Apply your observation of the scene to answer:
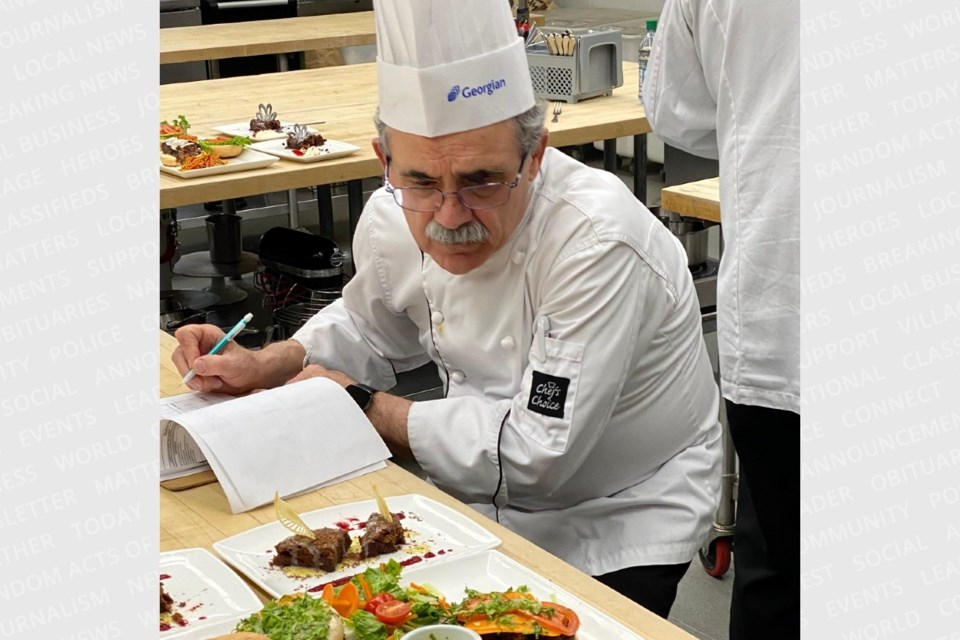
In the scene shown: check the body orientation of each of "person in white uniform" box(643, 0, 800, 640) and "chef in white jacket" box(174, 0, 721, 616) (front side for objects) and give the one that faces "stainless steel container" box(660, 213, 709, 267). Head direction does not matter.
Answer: the person in white uniform

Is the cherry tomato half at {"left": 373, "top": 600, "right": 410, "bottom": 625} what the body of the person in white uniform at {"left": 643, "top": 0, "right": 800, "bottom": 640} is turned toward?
no

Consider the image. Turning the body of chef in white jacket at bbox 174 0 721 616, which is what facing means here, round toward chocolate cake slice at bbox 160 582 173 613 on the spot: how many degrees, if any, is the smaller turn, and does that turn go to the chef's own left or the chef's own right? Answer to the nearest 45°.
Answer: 0° — they already face it

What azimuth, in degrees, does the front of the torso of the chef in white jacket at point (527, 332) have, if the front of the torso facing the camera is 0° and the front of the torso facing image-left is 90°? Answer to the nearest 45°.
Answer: approximately 45°

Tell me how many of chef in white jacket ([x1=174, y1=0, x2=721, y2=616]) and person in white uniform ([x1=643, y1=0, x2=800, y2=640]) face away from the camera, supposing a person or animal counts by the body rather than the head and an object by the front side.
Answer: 1

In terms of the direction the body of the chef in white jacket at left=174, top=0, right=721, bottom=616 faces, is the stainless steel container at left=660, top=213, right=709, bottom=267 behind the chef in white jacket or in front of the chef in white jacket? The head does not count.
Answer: behind

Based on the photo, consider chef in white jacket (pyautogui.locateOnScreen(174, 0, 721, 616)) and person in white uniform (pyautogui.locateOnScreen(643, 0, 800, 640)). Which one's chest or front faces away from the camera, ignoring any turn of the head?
the person in white uniform

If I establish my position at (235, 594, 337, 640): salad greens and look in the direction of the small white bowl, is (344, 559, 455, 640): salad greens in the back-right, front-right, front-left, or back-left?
front-left

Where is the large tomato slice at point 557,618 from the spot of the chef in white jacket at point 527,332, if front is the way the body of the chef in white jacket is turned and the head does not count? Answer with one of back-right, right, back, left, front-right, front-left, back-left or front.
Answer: front-left

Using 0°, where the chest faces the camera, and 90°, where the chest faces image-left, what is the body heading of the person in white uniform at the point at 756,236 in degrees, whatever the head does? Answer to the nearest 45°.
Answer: approximately 180°

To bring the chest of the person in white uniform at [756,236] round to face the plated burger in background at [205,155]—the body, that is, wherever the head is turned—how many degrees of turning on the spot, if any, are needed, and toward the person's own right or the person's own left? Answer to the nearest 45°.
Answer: approximately 45° to the person's own left

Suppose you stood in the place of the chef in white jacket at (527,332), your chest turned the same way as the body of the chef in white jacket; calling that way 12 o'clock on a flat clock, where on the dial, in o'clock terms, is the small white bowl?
The small white bowl is roughly at 11 o'clock from the chef in white jacket.

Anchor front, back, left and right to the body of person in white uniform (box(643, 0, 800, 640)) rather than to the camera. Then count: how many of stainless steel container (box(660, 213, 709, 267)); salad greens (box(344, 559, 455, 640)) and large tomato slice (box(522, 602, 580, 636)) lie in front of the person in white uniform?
1

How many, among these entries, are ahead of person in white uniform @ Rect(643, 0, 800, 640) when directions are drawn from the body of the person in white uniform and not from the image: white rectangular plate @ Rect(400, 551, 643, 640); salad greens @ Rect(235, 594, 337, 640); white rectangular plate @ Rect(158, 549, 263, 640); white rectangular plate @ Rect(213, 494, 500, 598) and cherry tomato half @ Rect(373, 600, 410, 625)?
0

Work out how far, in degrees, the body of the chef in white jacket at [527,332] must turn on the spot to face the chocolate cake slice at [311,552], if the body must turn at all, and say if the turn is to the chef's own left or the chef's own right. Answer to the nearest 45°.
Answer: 0° — they already face it

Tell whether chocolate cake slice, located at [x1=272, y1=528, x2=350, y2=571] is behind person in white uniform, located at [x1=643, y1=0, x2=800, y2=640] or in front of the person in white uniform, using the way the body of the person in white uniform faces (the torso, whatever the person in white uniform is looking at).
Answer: behind
